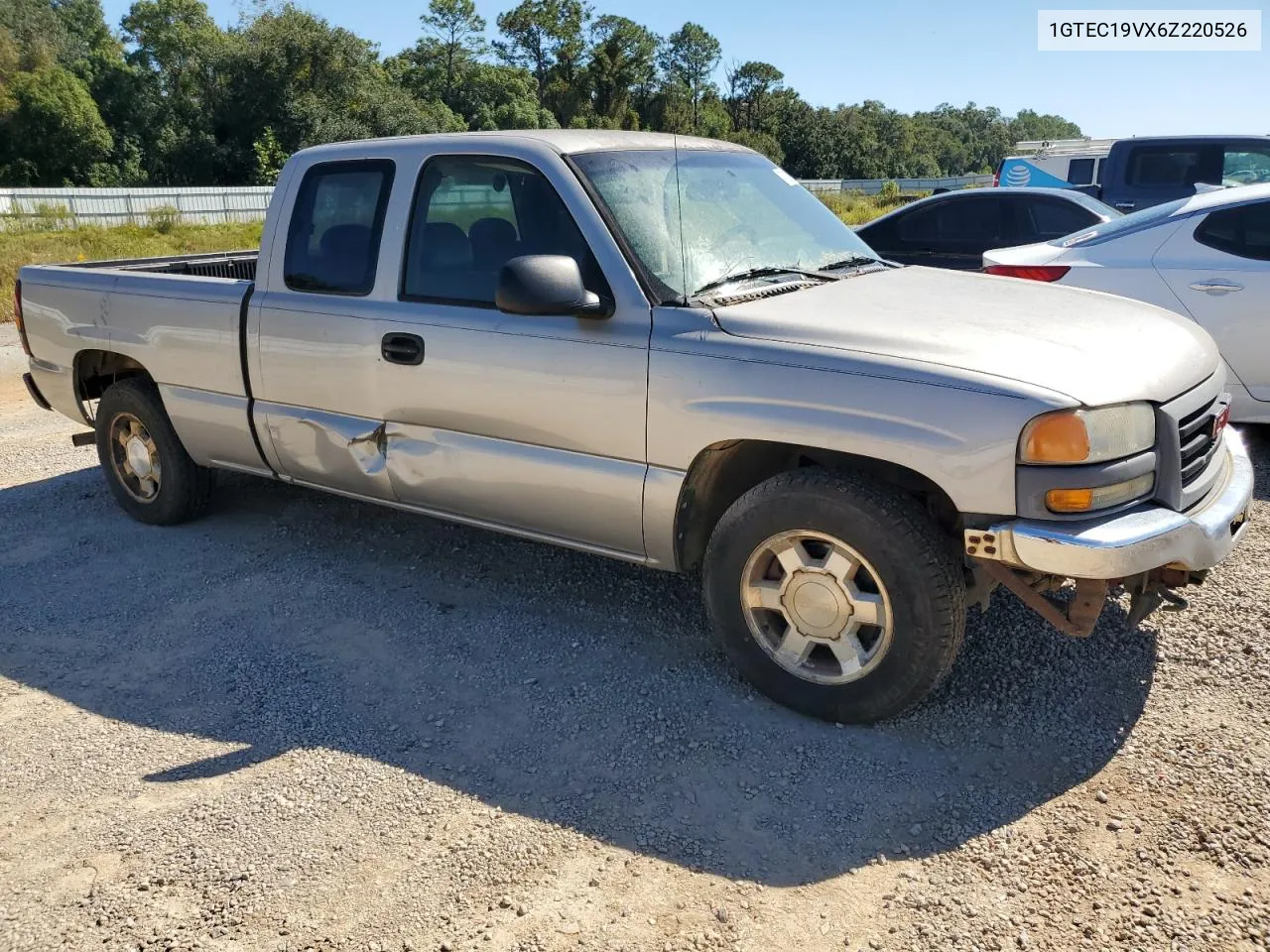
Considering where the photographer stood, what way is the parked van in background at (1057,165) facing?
facing to the right of the viewer

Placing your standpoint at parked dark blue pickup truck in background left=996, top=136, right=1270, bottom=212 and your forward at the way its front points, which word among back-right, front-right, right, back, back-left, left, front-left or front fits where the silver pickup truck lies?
right

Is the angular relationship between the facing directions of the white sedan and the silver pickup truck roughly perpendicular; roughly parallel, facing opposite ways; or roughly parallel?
roughly parallel

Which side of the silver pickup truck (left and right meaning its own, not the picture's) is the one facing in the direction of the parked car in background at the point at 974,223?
left

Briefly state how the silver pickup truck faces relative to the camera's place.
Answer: facing the viewer and to the right of the viewer

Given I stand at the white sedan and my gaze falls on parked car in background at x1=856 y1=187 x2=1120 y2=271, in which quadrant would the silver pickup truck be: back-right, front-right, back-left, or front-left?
back-left

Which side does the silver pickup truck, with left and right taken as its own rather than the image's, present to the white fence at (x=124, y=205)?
back

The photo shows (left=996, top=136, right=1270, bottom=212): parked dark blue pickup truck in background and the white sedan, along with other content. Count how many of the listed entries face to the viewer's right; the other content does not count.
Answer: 2

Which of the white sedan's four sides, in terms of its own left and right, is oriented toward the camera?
right

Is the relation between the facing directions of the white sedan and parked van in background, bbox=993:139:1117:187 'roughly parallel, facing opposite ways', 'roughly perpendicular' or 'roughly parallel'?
roughly parallel
